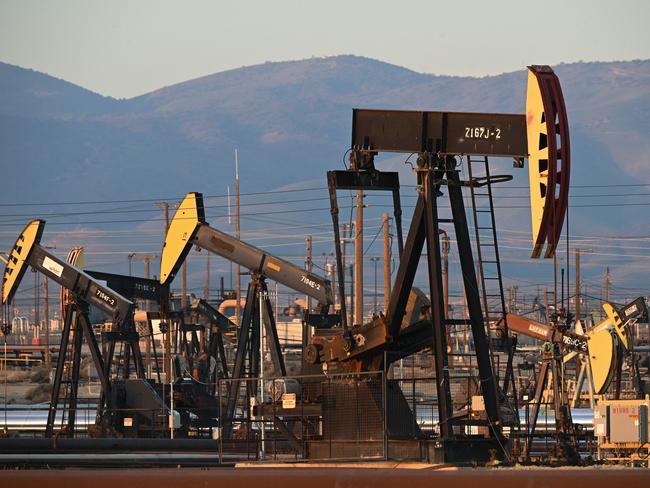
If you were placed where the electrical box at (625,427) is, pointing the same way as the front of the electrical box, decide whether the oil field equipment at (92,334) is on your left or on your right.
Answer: on your right

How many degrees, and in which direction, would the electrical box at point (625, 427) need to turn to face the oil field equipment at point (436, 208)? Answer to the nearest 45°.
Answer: approximately 45° to its right

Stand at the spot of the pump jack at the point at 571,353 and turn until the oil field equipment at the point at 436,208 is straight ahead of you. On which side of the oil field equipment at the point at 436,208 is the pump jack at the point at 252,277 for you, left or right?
right

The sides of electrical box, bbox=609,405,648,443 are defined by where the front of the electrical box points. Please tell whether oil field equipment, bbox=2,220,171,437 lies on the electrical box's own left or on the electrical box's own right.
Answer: on the electrical box's own right

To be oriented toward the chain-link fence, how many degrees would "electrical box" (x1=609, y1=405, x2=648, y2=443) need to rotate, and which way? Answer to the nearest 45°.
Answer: approximately 45° to its right

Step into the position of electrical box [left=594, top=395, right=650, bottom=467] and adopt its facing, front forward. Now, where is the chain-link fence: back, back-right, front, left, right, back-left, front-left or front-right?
front-right

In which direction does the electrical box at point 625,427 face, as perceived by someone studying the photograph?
facing the viewer

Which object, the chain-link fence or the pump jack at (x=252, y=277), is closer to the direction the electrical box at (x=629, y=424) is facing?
the chain-link fence
